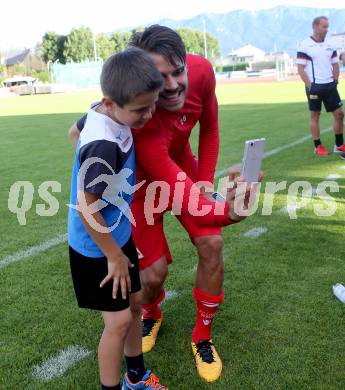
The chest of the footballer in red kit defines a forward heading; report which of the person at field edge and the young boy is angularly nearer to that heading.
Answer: the young boy

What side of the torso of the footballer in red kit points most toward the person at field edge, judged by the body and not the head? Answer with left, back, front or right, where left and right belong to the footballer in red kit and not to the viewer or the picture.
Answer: back

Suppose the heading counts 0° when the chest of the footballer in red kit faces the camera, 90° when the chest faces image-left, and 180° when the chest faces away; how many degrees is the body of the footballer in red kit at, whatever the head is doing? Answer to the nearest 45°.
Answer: approximately 0°

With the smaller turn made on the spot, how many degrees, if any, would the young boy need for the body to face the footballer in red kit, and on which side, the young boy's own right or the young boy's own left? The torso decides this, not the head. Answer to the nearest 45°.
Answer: approximately 90° to the young boy's own left

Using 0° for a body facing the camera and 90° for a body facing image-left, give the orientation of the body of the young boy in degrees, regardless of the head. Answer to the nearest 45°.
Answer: approximately 315°

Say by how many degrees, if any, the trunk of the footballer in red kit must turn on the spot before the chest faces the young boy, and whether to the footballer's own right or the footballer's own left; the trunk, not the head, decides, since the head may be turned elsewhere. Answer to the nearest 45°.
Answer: approximately 45° to the footballer's own right
